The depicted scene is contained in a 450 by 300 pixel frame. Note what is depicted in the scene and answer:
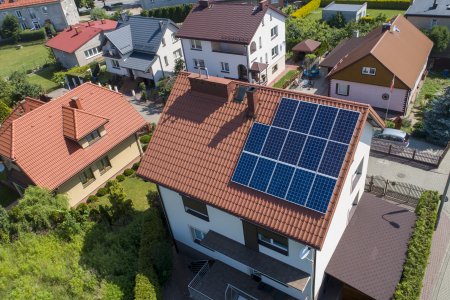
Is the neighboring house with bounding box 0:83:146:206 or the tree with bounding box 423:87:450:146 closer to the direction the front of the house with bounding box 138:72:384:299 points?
the neighboring house

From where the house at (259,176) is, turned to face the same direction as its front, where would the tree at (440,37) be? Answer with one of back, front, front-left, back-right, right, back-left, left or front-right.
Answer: back

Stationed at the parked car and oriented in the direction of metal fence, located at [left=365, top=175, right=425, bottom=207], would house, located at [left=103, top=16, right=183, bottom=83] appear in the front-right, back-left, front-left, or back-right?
back-right

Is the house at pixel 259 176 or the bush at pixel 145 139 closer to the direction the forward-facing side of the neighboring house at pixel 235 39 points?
the house

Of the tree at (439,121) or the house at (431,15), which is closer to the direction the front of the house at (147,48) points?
the tree

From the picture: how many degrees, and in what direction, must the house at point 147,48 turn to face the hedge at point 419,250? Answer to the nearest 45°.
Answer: approximately 45° to its left

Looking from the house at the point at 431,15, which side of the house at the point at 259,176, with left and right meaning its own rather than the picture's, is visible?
back

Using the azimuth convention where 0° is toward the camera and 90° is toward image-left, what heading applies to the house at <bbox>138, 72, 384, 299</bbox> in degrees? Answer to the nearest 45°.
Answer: approximately 45°

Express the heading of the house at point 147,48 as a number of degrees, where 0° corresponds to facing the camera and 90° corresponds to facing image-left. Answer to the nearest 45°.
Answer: approximately 45°

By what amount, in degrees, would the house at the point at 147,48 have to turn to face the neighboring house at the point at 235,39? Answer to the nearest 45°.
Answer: approximately 90° to its left
